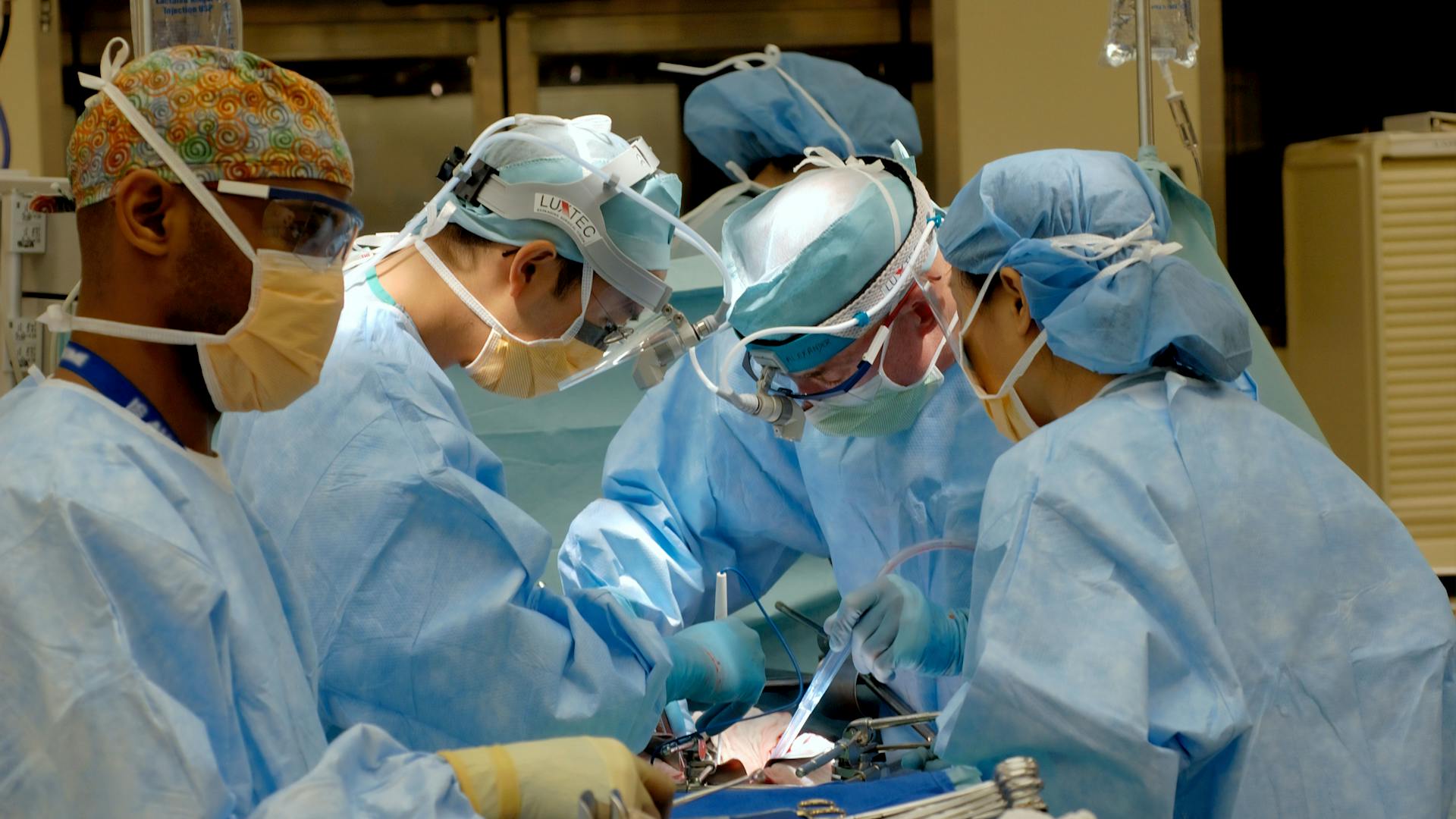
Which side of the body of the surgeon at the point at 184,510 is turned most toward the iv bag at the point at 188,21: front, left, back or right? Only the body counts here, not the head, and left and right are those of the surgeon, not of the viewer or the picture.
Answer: left

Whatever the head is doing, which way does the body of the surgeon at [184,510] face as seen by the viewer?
to the viewer's right

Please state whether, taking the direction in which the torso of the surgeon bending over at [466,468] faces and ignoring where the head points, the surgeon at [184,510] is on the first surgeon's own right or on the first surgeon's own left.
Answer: on the first surgeon's own right

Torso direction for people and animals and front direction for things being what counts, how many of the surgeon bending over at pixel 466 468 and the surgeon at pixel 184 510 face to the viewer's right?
2

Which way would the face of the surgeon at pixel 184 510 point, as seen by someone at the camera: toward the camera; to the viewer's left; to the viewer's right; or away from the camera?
to the viewer's right

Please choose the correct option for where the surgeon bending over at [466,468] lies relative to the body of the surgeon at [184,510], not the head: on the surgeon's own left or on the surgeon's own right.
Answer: on the surgeon's own left

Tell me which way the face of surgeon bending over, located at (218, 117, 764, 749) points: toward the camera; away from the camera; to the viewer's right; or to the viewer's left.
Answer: to the viewer's right

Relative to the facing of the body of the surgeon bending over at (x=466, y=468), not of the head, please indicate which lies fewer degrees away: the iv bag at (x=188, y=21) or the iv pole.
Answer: the iv pole

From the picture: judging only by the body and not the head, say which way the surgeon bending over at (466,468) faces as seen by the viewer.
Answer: to the viewer's right
